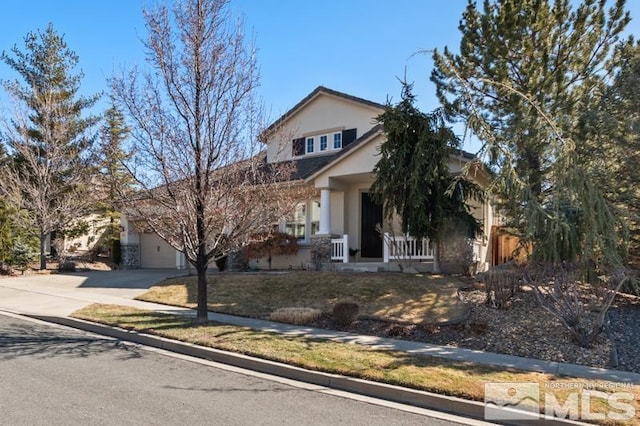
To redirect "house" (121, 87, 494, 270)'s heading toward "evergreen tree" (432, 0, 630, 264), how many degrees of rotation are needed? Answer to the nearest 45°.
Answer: approximately 90° to its left

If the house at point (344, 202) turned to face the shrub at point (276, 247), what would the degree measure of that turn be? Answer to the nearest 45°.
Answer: approximately 45° to its right

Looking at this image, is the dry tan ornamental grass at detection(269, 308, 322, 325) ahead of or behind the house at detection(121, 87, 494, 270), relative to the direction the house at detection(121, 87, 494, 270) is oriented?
ahead

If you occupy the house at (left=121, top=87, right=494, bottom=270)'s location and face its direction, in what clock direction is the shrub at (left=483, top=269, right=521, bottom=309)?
The shrub is roughly at 10 o'clock from the house.

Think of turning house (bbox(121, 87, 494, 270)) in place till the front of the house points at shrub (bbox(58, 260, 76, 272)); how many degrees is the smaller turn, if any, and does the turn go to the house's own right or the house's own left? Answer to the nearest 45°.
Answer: approximately 45° to the house's own right

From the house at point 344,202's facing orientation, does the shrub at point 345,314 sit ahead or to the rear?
ahead

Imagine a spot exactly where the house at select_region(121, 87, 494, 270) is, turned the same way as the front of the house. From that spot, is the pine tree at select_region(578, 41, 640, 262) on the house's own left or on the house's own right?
on the house's own left

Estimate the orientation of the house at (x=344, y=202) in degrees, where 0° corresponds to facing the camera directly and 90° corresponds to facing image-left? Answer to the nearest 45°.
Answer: approximately 45°

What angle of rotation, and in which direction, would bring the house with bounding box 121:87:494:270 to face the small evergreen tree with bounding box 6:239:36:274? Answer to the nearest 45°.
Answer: approximately 45° to its right

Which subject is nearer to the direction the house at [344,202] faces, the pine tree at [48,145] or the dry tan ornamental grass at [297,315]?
the dry tan ornamental grass
